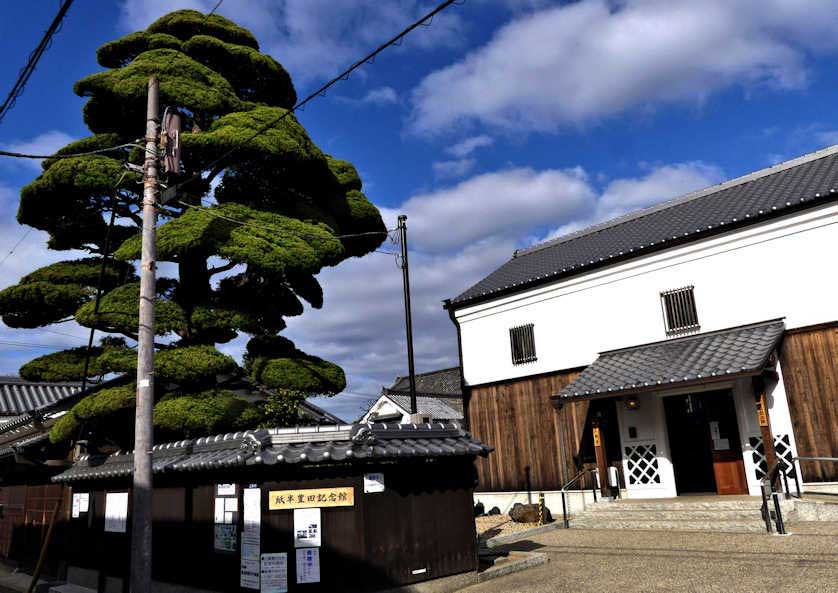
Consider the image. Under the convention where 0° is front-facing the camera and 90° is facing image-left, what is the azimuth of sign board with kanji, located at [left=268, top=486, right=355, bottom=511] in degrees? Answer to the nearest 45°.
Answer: approximately 0°

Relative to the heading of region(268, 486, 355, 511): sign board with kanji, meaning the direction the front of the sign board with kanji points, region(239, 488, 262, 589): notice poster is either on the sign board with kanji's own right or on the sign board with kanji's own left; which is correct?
on the sign board with kanji's own right

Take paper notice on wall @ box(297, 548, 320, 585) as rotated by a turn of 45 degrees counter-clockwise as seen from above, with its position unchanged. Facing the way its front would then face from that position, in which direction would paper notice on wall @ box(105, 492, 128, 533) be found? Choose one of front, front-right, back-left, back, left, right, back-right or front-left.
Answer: back

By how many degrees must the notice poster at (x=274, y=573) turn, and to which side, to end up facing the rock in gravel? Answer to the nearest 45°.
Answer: approximately 135° to its left

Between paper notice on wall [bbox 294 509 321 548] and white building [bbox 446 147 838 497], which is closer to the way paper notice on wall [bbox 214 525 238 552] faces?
the paper notice on wall

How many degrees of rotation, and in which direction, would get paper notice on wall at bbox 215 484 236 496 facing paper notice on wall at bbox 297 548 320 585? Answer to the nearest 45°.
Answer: approximately 45° to its left
